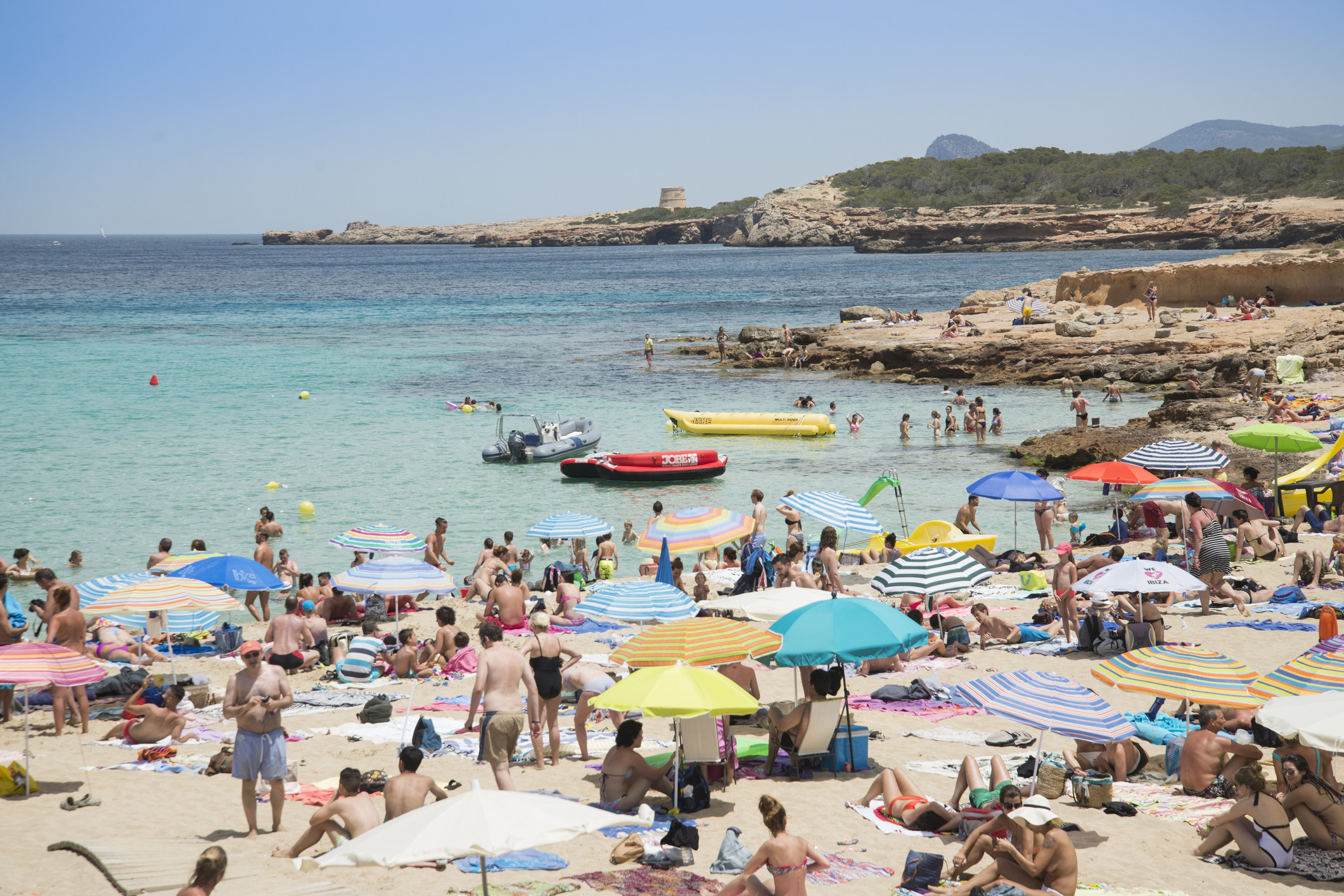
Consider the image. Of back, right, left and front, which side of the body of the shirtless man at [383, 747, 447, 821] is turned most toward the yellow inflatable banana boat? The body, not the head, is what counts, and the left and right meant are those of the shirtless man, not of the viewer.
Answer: front

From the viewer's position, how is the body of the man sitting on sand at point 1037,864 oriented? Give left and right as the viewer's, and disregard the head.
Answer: facing to the left of the viewer

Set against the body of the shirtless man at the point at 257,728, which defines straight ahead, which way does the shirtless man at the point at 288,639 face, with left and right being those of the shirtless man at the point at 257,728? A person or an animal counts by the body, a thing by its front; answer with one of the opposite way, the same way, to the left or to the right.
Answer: the opposite way

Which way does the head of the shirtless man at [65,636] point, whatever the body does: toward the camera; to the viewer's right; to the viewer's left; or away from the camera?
away from the camera

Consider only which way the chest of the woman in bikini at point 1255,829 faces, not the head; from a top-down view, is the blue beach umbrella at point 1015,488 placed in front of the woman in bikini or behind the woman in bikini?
in front

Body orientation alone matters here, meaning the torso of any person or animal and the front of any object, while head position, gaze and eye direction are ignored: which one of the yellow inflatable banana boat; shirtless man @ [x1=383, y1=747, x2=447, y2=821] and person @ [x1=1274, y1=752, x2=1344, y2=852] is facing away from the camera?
the shirtless man

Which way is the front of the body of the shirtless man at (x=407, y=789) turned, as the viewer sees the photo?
away from the camera

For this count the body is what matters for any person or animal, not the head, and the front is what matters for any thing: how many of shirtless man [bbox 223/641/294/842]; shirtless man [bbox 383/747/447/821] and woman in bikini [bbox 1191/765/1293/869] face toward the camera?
1

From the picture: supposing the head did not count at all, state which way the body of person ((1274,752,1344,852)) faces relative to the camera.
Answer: to the viewer's left

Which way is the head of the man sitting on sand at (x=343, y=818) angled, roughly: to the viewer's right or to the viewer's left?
to the viewer's left

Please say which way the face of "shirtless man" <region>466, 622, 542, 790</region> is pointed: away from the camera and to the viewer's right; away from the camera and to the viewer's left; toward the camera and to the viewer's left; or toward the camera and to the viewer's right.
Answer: away from the camera and to the viewer's left

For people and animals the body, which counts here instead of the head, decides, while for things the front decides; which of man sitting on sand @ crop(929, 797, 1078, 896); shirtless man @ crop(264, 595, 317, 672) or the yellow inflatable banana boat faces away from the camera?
the shirtless man
